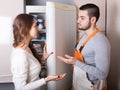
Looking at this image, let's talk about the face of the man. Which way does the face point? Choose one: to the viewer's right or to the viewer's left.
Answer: to the viewer's left

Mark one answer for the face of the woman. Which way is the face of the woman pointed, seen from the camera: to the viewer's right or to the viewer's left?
to the viewer's right

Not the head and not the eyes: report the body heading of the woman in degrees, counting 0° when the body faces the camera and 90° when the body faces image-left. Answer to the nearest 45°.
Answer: approximately 270°
